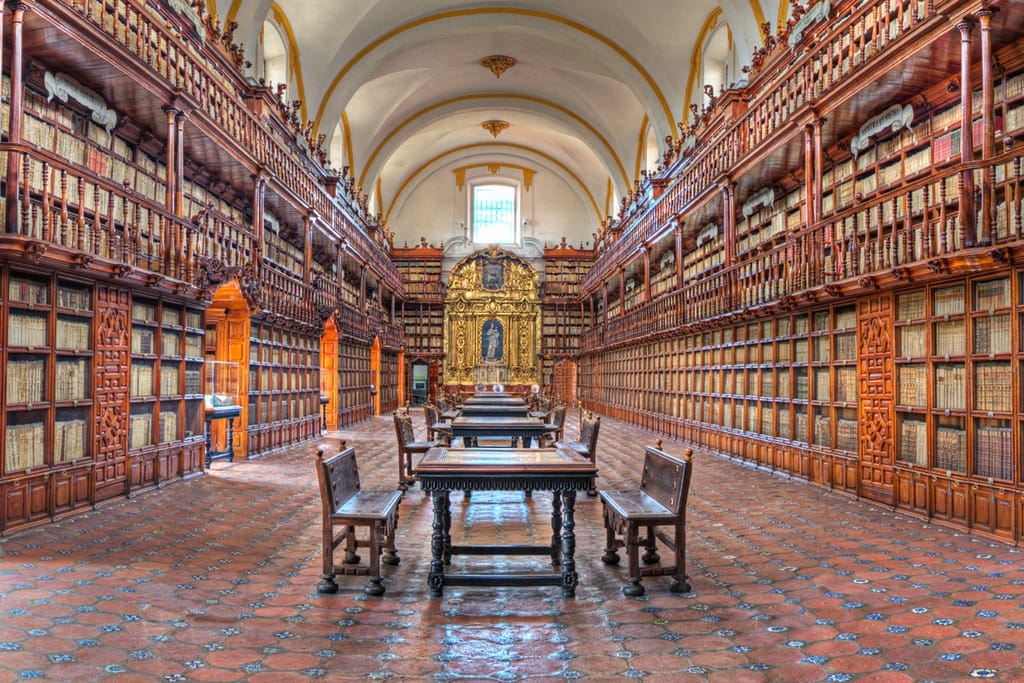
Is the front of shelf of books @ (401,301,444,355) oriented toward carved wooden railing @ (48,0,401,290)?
yes

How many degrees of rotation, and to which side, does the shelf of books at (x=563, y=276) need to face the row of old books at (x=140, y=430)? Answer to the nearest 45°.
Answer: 0° — it already faces it

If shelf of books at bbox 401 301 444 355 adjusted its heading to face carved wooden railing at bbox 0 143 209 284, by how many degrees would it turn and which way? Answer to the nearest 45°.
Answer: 0° — it already faces it

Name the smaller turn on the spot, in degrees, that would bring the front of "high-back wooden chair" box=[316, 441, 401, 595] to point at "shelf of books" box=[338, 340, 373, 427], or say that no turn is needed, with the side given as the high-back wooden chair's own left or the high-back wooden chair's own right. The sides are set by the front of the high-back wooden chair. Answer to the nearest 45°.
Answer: approximately 90° to the high-back wooden chair's own left

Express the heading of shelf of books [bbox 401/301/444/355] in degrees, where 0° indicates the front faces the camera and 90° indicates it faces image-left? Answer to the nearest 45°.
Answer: approximately 0°

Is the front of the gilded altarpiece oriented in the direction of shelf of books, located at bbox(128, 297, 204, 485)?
yes

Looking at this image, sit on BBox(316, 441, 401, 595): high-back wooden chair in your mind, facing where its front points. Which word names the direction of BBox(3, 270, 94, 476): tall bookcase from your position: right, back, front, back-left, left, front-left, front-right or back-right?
back-left

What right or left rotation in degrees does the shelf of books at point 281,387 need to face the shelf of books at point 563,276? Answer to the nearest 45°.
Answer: approximately 90° to its left

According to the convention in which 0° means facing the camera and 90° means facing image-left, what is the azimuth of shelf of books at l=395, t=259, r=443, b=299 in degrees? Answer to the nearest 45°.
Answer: approximately 0°
